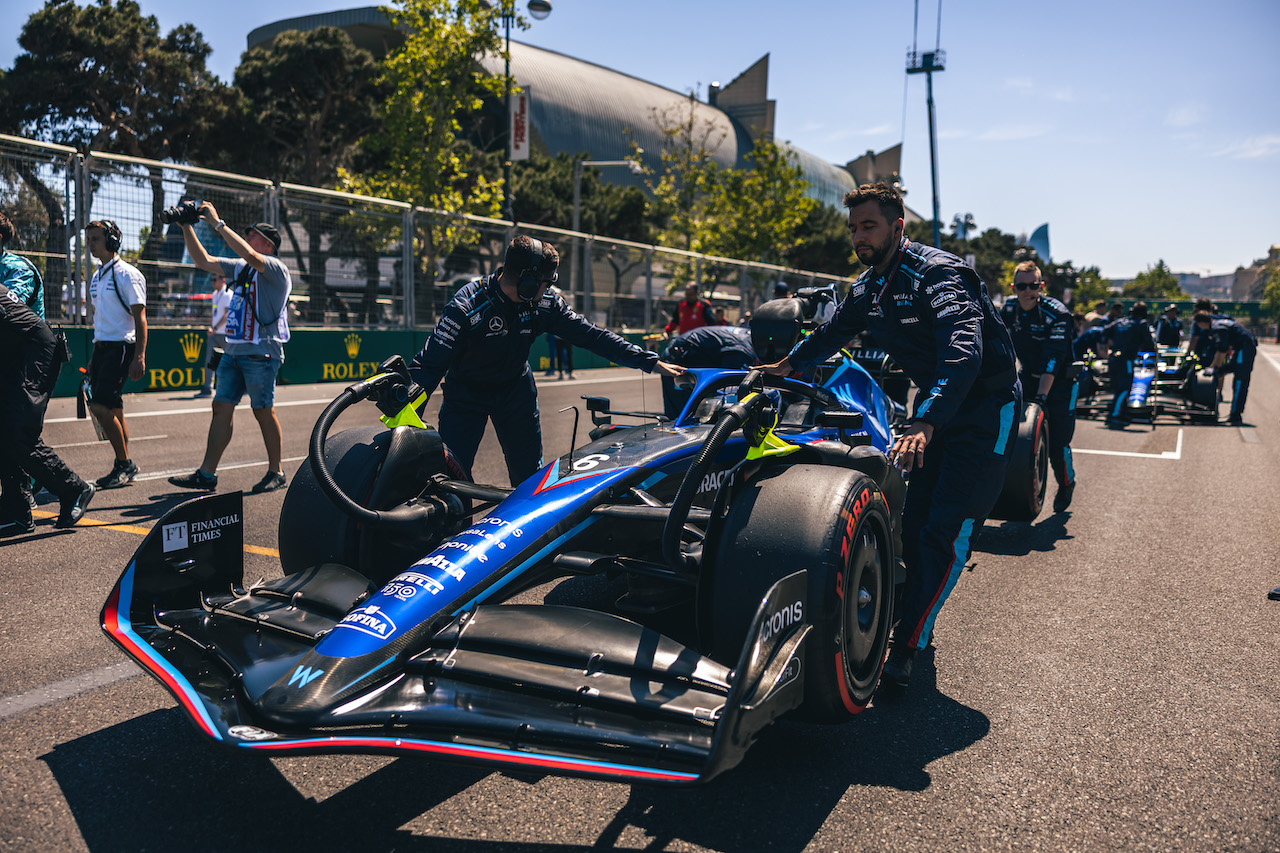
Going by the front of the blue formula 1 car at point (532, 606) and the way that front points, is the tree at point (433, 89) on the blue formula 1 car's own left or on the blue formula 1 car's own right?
on the blue formula 1 car's own right

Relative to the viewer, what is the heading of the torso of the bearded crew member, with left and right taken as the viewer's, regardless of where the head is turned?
facing the viewer and to the left of the viewer

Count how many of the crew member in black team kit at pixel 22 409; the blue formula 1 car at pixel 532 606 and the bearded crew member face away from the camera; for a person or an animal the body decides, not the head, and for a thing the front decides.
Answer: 0

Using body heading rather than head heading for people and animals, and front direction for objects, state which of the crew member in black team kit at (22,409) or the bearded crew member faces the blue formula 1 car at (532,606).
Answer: the bearded crew member

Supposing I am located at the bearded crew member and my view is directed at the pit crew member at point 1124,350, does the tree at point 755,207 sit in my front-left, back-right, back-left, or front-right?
front-left

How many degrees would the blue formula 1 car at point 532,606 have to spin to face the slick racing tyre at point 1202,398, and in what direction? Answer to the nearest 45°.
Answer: approximately 180°

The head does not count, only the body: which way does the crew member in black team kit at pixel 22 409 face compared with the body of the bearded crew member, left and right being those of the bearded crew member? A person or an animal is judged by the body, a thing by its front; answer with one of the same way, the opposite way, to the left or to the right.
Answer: the same way

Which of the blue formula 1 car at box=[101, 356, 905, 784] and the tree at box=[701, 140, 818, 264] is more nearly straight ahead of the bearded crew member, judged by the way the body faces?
the blue formula 1 car

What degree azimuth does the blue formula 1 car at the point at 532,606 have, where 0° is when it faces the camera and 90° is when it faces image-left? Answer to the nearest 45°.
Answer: approximately 45°

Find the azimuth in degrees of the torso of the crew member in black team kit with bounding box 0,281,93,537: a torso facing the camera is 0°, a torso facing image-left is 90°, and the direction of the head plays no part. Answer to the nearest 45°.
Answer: approximately 90°
